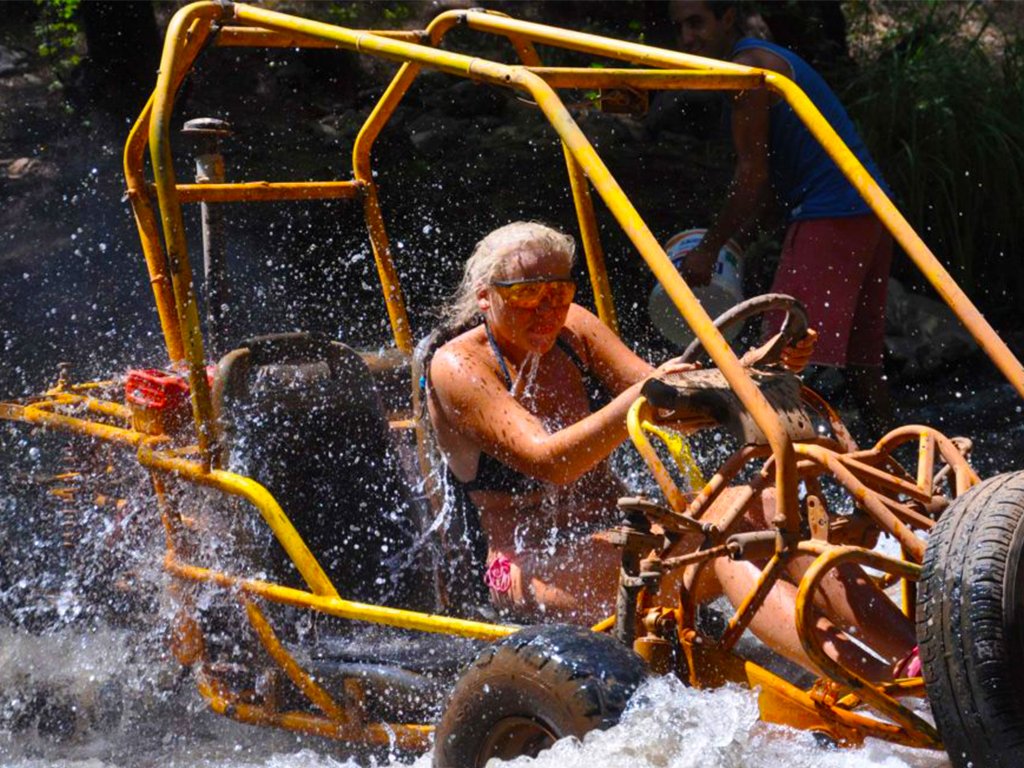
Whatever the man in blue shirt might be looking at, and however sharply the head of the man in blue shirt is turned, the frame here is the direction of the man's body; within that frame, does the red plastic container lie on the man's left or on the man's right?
on the man's left

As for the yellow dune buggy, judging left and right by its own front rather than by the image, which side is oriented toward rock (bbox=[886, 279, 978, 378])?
left

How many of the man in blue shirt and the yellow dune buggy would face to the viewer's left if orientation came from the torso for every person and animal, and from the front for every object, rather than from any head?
1

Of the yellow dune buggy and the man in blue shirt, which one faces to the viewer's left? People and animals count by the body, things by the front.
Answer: the man in blue shirt

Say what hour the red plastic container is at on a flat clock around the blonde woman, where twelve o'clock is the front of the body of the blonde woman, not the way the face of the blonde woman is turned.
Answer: The red plastic container is roughly at 5 o'clock from the blonde woman.

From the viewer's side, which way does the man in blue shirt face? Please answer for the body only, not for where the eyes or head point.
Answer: to the viewer's left

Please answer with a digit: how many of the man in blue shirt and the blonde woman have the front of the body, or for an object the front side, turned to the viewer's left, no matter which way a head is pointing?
1

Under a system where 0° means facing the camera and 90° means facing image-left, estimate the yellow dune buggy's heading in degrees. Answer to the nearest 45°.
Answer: approximately 315°

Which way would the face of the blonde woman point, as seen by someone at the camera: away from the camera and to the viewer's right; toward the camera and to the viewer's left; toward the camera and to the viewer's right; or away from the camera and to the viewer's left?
toward the camera and to the viewer's right
